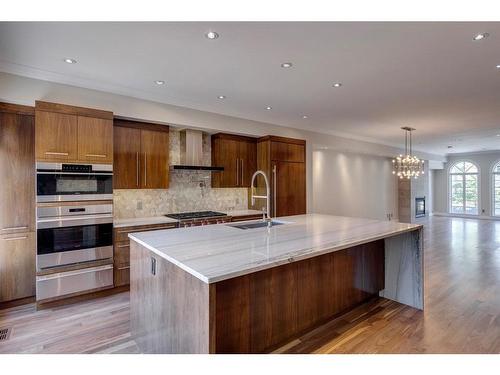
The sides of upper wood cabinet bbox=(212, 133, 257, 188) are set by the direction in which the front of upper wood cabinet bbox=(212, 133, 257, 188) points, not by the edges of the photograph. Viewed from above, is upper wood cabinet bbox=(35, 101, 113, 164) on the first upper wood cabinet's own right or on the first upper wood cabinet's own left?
on the first upper wood cabinet's own right

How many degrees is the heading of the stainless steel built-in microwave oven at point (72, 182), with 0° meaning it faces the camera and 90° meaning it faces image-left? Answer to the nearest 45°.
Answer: approximately 0°

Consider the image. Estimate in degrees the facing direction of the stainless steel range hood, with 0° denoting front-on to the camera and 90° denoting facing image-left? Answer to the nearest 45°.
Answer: approximately 315°

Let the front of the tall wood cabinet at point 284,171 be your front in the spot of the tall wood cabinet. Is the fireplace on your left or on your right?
on your left

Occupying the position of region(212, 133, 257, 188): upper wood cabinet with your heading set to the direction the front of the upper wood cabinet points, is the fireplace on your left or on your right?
on your left

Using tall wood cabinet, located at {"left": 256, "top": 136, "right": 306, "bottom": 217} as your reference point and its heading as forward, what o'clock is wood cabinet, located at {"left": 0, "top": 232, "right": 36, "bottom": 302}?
The wood cabinet is roughly at 3 o'clock from the tall wood cabinet.

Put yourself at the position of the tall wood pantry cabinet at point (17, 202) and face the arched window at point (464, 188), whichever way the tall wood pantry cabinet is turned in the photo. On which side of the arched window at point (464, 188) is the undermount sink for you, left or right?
right

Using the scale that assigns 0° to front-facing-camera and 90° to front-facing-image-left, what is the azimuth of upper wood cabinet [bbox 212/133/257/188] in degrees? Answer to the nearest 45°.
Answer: approximately 315°

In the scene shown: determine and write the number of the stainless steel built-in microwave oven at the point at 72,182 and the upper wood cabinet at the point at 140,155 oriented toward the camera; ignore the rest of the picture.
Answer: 2

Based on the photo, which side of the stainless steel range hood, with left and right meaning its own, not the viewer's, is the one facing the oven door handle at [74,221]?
right

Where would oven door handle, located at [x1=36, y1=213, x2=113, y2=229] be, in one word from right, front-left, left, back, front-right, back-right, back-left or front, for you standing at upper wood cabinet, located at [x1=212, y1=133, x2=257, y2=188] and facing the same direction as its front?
right
